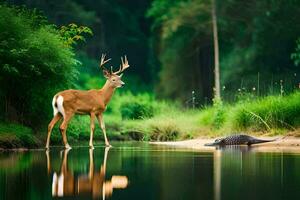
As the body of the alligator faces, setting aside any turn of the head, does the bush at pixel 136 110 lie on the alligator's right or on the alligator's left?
on the alligator's right

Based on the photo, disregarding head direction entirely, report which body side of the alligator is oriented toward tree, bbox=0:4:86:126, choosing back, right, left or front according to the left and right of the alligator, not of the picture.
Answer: front

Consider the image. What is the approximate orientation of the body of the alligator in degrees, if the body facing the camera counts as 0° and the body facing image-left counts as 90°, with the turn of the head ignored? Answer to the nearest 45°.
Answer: approximately 90°

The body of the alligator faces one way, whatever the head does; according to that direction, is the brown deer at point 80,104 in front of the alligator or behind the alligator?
in front

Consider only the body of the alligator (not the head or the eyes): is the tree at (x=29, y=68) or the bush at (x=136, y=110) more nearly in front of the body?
the tree

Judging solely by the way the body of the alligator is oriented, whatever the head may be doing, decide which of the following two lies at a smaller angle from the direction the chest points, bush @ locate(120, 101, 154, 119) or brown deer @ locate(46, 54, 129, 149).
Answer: the brown deer
